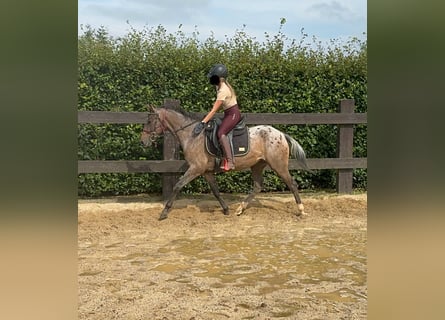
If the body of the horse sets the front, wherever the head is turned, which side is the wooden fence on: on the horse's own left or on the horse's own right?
on the horse's own right

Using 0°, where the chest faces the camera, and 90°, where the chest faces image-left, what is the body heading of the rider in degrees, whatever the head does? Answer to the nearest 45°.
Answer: approximately 90°

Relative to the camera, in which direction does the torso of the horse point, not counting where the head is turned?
to the viewer's left

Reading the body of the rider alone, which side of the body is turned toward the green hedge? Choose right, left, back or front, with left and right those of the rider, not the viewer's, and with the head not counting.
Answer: right

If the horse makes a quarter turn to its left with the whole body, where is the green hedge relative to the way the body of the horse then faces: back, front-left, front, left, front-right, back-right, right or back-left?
back
